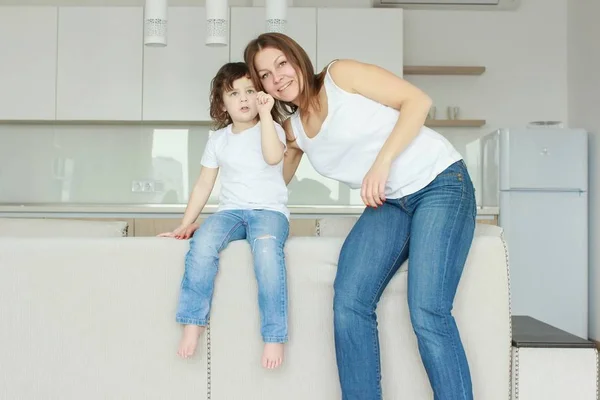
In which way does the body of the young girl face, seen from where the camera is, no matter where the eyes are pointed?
toward the camera

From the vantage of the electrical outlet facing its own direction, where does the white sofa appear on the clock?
The white sofa is roughly at 12 o'clock from the electrical outlet.

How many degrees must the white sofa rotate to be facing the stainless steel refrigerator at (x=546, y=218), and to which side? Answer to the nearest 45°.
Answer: approximately 45° to its right

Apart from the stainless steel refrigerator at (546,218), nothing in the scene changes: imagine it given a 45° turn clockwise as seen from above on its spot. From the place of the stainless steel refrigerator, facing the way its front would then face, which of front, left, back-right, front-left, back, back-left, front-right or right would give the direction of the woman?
front-left

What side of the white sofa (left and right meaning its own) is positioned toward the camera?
back

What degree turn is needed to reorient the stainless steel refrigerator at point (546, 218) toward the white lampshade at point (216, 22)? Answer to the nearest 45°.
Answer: approximately 45° to its right

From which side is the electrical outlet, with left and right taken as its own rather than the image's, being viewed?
front

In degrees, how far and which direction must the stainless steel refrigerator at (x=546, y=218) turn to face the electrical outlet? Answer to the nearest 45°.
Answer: approximately 90° to its right

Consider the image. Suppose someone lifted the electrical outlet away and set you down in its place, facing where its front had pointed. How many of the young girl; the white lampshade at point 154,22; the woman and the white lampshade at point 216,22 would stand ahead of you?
4

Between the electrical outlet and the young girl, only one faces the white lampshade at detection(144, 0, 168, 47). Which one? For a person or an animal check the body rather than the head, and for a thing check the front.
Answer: the electrical outlet

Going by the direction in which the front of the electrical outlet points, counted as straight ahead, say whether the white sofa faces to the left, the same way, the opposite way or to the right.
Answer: the opposite way

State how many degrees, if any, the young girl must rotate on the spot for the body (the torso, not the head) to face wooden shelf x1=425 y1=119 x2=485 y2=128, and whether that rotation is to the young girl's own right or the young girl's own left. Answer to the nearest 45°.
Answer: approximately 135° to the young girl's own left

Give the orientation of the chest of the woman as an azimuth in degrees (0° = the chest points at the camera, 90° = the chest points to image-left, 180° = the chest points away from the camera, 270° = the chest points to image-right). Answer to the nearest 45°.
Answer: approximately 45°
